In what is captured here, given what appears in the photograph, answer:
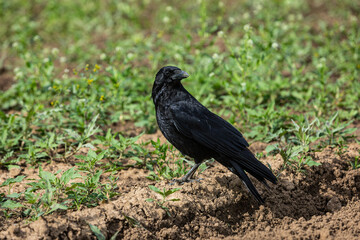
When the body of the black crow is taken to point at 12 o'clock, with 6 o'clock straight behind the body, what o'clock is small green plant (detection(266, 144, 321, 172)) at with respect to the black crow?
The small green plant is roughly at 5 o'clock from the black crow.

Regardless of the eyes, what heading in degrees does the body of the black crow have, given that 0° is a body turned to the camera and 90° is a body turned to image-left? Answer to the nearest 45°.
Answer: approximately 90°

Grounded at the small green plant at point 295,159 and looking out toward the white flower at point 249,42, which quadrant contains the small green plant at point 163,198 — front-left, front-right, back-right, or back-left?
back-left

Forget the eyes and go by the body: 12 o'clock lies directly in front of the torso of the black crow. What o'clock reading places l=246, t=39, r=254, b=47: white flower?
The white flower is roughly at 4 o'clock from the black crow.
